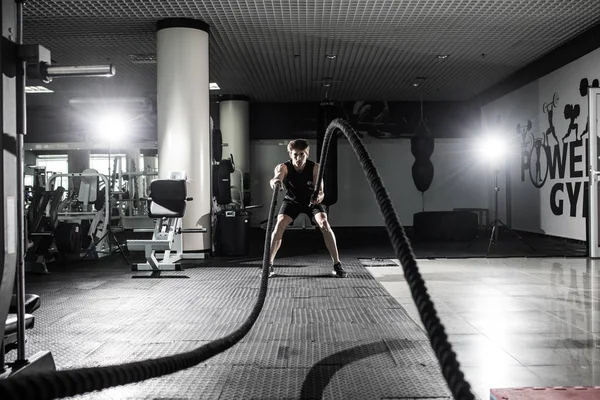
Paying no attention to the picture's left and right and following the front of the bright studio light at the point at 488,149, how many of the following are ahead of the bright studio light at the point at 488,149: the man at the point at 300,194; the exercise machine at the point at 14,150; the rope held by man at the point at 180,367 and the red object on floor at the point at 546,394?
4

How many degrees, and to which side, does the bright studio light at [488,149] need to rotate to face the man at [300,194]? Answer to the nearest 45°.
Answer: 0° — it already faces them

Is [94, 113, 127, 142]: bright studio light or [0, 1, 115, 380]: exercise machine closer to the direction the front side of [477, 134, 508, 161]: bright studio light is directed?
the exercise machine

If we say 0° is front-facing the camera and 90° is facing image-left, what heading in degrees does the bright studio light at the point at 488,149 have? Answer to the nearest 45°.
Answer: approximately 0°

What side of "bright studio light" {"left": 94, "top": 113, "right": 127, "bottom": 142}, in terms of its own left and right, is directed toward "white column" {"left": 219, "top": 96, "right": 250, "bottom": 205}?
left
